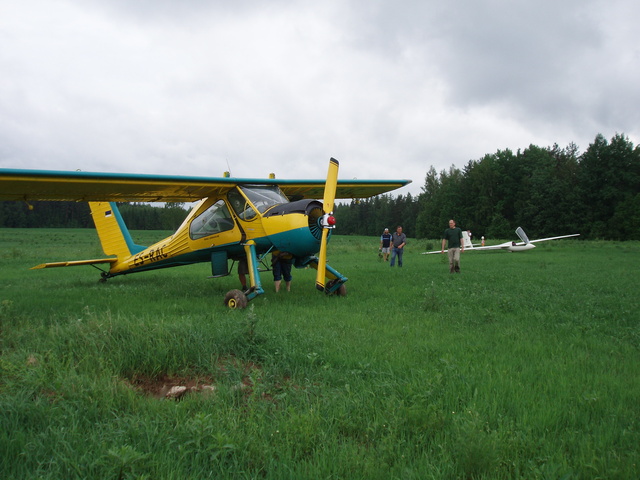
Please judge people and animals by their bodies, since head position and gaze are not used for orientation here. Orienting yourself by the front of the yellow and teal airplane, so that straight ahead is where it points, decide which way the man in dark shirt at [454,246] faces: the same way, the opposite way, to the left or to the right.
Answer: to the right

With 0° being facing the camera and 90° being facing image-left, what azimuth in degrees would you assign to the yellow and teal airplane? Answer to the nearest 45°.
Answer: approximately 315°

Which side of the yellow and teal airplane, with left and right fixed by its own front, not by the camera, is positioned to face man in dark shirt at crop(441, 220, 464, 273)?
left

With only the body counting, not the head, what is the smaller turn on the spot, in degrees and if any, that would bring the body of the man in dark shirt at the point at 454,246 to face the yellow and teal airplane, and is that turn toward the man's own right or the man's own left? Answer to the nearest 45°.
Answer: approximately 45° to the man's own right

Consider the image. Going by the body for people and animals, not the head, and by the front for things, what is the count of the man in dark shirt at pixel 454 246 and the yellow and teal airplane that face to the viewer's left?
0

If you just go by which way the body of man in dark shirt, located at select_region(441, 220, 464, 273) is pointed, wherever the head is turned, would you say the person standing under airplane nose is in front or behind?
in front

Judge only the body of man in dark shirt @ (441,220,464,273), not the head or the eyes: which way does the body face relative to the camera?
toward the camera
